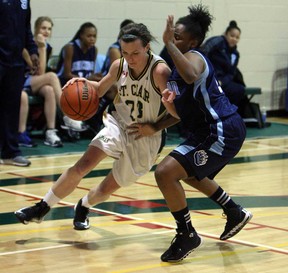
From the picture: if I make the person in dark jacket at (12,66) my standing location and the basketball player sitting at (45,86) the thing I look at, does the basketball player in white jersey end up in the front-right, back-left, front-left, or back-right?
back-right

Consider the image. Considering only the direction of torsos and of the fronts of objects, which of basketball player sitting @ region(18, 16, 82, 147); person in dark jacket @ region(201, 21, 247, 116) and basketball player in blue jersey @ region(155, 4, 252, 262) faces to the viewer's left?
the basketball player in blue jersey

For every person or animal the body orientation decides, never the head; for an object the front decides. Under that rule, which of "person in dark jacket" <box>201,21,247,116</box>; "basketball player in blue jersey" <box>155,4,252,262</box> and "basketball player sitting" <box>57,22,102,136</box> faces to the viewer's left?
the basketball player in blue jersey

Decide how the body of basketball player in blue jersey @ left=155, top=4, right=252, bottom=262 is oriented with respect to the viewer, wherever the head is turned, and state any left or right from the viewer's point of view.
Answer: facing to the left of the viewer

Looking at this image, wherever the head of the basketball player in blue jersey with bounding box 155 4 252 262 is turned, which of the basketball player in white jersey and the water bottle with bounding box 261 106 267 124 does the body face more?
the basketball player in white jersey

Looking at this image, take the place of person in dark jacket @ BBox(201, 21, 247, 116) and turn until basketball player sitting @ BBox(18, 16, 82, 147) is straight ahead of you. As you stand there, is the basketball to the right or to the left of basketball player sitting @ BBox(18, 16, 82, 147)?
left

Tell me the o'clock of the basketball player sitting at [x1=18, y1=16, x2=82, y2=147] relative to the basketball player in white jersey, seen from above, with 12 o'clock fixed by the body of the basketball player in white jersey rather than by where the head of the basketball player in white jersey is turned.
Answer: The basketball player sitting is roughly at 4 o'clock from the basketball player in white jersey.

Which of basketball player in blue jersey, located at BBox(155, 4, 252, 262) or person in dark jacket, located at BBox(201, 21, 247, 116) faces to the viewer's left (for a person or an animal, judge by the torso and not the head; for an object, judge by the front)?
the basketball player in blue jersey

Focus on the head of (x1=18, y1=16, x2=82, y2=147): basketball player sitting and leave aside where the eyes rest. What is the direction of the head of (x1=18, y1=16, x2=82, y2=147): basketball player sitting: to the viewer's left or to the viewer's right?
to the viewer's right
